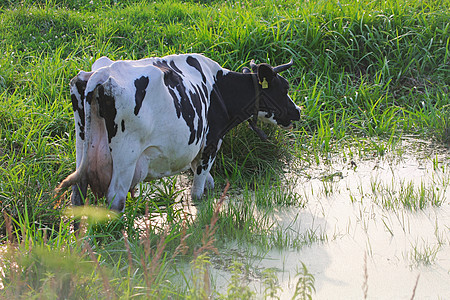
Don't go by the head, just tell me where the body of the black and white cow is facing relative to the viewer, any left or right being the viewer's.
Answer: facing away from the viewer and to the right of the viewer
